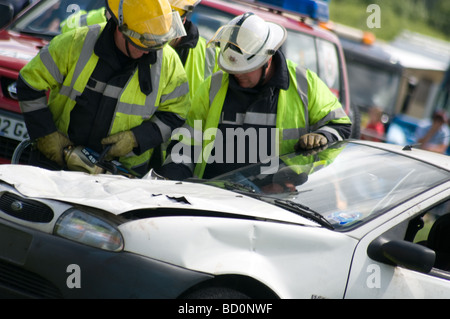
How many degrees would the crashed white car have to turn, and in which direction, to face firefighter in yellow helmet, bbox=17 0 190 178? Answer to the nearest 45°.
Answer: approximately 90° to its right

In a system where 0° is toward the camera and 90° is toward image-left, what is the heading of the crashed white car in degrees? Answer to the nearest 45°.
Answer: approximately 45°

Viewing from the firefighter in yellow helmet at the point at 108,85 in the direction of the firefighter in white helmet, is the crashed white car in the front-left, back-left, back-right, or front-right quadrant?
front-right

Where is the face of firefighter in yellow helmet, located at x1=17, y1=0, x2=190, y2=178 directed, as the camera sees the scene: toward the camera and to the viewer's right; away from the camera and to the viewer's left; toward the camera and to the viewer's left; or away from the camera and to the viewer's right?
toward the camera and to the viewer's right

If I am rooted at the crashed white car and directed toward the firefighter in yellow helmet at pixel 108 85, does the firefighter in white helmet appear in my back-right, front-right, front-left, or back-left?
front-right

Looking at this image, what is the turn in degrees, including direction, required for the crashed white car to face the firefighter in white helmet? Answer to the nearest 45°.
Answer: approximately 135° to its right
